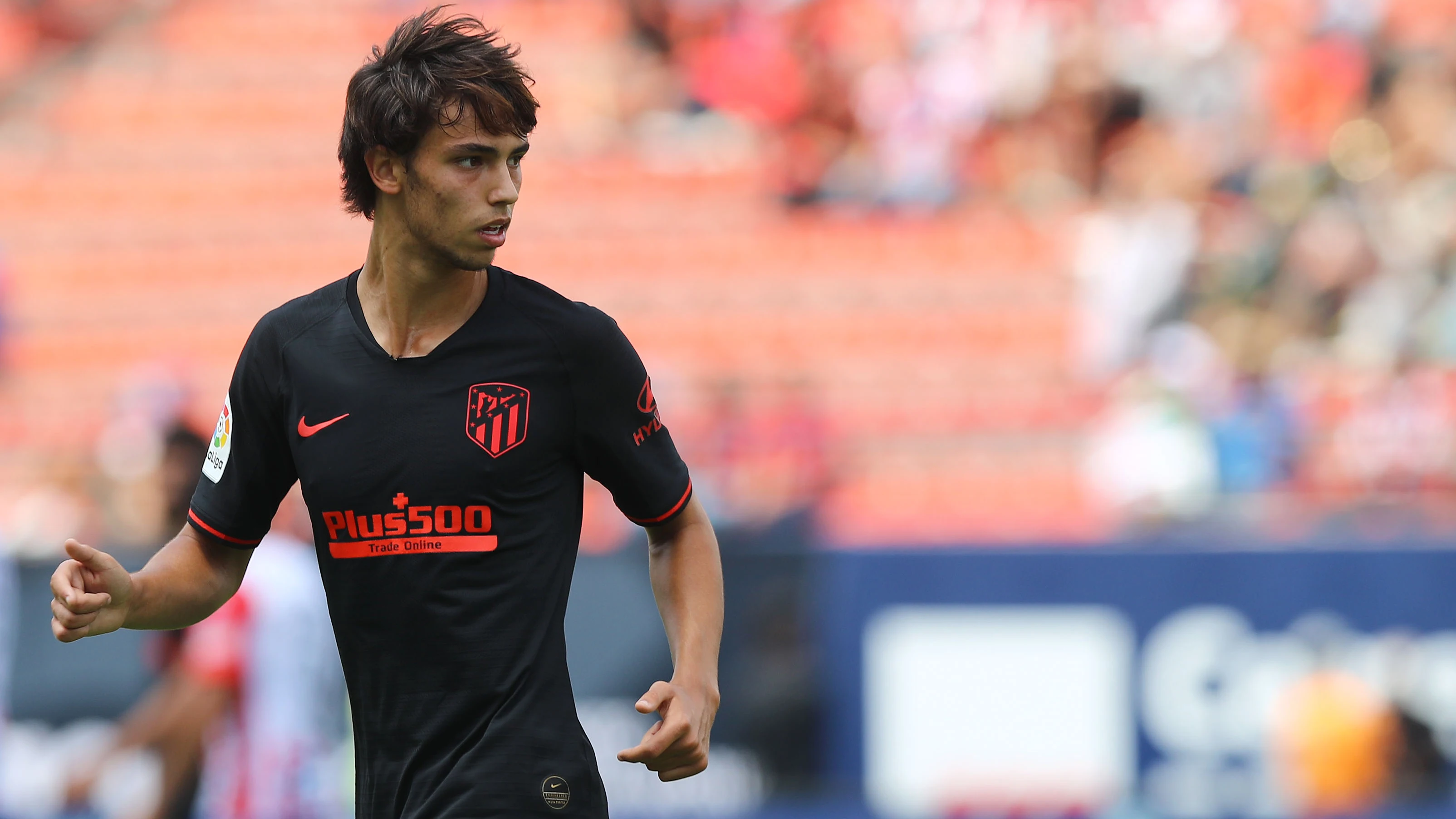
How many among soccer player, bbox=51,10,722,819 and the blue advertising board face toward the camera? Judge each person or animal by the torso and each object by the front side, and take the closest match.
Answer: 2

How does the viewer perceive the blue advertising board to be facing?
facing the viewer

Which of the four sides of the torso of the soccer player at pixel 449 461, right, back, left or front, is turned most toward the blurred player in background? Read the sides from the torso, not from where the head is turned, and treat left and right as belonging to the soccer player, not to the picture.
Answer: back

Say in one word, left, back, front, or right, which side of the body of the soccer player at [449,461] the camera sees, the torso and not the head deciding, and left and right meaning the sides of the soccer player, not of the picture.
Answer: front

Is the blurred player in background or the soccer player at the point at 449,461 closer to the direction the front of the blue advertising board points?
the soccer player

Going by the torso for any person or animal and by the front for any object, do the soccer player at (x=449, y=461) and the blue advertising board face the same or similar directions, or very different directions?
same or similar directions

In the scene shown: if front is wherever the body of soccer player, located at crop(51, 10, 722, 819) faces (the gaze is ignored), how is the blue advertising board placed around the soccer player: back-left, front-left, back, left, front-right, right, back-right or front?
back-left

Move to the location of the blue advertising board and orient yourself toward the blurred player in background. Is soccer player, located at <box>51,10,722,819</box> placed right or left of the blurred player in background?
left

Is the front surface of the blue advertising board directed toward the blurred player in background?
no
